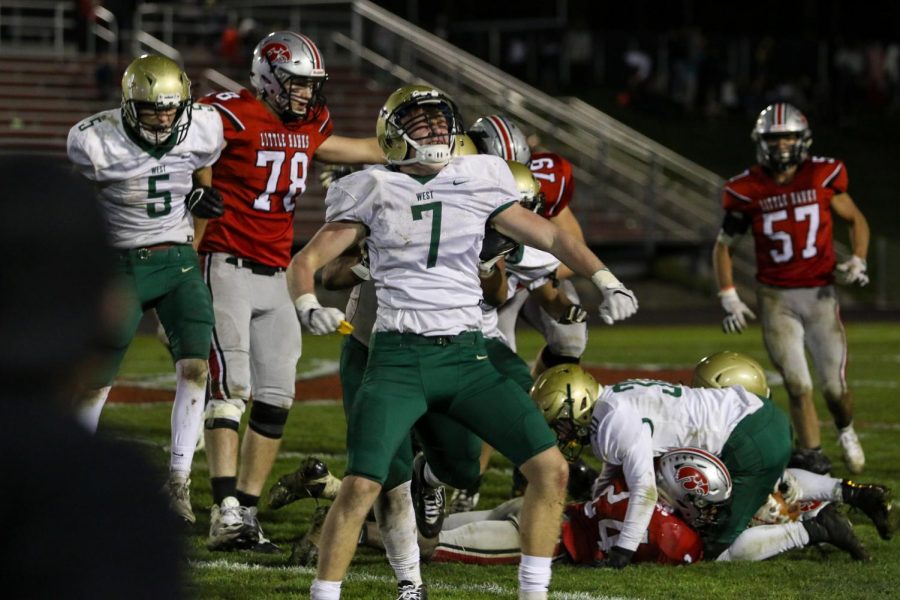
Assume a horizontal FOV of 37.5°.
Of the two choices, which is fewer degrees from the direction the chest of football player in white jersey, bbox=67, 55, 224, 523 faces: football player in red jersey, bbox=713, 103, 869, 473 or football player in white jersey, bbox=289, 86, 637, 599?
the football player in white jersey

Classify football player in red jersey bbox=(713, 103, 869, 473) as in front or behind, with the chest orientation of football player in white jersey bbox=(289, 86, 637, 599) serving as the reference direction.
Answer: behind

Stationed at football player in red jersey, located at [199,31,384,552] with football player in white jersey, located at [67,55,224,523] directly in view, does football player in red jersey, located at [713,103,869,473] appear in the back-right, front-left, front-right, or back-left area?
back-right

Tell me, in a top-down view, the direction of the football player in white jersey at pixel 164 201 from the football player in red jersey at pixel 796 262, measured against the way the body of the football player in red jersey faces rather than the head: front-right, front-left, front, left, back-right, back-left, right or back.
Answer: front-right

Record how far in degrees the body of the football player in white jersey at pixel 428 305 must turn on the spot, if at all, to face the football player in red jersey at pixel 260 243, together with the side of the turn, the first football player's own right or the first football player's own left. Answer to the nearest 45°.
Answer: approximately 135° to the first football player's own right

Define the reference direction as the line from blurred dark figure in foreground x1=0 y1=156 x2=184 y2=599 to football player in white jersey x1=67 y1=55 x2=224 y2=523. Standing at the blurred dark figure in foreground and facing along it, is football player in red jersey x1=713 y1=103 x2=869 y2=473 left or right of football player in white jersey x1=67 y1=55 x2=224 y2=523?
right

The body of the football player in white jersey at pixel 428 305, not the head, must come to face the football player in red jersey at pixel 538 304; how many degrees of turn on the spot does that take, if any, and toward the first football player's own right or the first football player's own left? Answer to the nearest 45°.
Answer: approximately 180°

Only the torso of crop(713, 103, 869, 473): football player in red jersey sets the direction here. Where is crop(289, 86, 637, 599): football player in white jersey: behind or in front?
in front

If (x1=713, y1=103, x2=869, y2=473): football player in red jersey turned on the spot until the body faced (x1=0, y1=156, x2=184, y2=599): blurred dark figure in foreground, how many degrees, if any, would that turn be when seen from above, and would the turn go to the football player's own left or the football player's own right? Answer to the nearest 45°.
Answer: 0° — they already face them

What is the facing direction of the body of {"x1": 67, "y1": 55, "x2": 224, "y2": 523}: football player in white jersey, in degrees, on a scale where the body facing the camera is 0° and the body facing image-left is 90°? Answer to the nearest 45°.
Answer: approximately 0°
